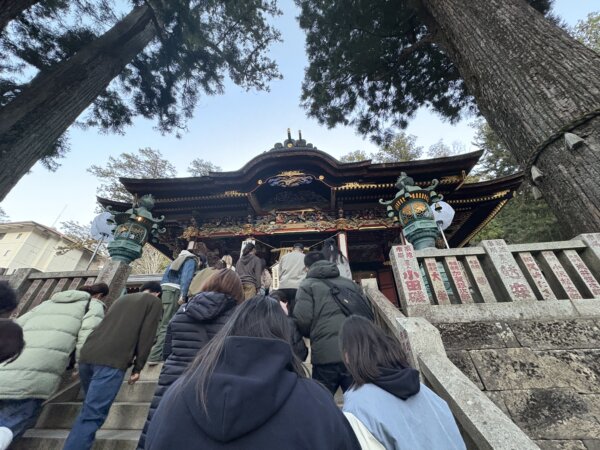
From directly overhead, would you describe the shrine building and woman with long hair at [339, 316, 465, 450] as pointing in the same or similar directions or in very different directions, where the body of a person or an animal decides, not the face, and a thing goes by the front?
very different directions

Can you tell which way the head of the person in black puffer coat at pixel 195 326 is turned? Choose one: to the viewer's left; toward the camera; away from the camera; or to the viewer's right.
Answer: away from the camera

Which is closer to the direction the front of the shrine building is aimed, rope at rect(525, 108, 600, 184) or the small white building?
the rope

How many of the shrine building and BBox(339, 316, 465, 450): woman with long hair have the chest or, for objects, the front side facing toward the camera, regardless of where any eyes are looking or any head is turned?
1

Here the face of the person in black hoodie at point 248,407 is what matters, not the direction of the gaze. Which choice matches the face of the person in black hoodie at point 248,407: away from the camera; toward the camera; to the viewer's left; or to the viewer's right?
away from the camera

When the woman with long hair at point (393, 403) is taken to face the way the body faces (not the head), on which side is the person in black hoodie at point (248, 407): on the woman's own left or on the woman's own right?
on the woman's own left

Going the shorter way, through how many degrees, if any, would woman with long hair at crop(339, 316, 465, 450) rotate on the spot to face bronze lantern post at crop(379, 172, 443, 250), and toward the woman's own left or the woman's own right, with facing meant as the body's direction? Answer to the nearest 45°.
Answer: approximately 45° to the woman's own right

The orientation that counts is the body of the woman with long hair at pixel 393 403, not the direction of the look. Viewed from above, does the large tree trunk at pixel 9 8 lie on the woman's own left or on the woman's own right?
on the woman's own left

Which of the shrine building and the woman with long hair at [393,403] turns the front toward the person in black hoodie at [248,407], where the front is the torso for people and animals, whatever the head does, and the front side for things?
the shrine building

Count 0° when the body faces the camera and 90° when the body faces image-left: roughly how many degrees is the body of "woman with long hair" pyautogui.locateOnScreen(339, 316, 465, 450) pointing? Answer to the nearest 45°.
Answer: approximately 135°

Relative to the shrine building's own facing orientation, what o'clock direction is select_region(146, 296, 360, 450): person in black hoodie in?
The person in black hoodie is roughly at 12 o'clock from the shrine building.

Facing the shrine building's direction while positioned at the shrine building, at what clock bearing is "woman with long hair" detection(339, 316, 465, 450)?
The woman with long hair is roughly at 12 o'clock from the shrine building.
